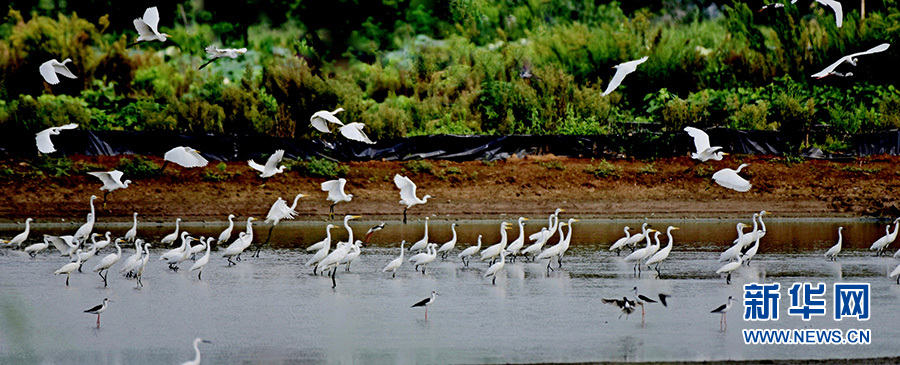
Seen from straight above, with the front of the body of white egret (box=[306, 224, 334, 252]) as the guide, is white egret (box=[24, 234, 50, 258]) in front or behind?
behind

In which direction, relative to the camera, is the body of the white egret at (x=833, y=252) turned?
to the viewer's right

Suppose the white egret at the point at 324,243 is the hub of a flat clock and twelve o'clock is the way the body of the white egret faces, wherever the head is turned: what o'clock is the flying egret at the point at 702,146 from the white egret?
The flying egret is roughly at 12 o'clock from the white egret.

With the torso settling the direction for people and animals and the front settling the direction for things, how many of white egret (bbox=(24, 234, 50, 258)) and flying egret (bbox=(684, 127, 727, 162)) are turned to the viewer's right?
2

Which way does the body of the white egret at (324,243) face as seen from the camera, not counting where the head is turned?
to the viewer's right

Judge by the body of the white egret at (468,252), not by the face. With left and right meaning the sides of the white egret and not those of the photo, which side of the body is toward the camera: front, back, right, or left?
right

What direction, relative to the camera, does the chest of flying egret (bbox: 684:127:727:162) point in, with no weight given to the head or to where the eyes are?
to the viewer's right

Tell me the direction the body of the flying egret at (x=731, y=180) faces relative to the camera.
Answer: to the viewer's right

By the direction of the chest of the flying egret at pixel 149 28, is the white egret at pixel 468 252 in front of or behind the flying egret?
in front

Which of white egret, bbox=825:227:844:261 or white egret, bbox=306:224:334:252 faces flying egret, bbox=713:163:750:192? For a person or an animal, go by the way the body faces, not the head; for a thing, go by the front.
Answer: white egret, bbox=306:224:334:252

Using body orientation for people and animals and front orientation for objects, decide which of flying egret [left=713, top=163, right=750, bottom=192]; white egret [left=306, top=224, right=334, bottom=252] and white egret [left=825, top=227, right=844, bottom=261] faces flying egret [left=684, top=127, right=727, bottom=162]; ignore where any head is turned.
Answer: white egret [left=306, top=224, right=334, bottom=252]
